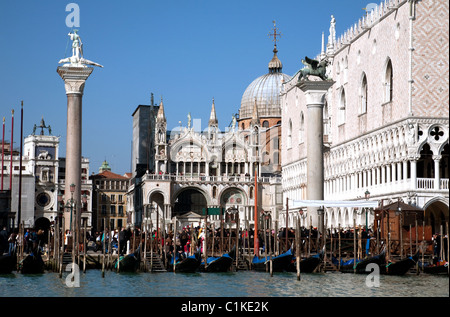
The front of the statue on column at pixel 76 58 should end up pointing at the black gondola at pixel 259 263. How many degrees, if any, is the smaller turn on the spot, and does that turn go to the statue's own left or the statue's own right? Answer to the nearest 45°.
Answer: approximately 45° to the statue's own left

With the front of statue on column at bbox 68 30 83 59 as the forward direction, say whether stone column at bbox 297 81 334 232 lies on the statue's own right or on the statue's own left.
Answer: on the statue's own left

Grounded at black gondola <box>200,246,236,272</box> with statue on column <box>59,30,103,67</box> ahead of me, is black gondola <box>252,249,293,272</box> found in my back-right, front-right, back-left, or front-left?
back-right

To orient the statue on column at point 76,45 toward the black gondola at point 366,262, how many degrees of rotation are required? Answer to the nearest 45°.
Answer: approximately 45° to its left

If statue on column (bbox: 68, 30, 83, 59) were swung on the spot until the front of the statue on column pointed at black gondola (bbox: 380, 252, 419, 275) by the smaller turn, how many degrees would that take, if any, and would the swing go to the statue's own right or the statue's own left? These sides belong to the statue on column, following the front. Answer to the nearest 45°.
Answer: approximately 45° to the statue's own left

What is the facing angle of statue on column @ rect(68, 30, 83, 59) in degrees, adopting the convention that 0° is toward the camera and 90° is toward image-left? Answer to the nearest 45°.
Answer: approximately 0°

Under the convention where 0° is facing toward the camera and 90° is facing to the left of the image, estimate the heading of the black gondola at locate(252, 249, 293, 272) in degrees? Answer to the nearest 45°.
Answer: approximately 315°
